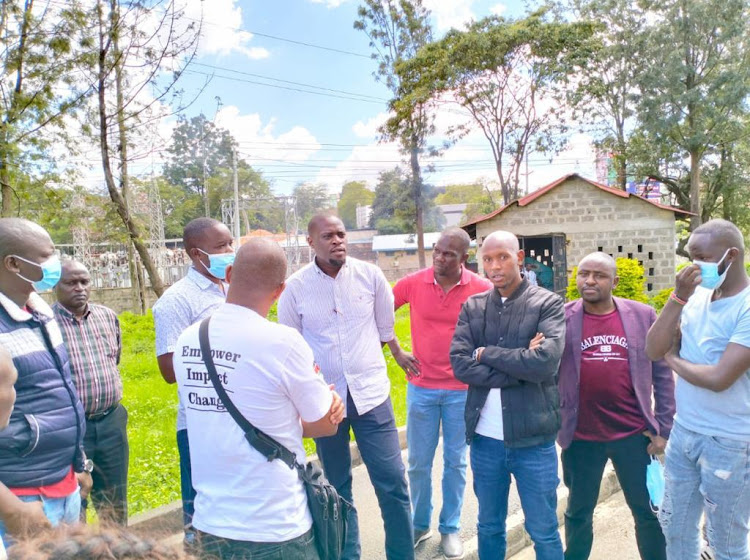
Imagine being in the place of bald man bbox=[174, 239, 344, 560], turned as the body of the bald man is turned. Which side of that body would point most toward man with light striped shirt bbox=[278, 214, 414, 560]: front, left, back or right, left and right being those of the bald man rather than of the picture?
front

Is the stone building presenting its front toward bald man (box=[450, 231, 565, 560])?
yes

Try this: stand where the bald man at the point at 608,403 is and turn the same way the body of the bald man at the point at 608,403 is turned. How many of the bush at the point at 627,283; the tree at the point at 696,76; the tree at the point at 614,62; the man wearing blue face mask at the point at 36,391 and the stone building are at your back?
4

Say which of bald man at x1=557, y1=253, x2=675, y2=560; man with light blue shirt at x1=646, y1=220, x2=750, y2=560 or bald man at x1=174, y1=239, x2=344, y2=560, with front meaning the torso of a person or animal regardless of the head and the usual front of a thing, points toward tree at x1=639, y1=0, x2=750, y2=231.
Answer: bald man at x1=174, y1=239, x2=344, y2=560

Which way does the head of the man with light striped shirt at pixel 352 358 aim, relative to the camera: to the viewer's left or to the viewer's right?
to the viewer's right

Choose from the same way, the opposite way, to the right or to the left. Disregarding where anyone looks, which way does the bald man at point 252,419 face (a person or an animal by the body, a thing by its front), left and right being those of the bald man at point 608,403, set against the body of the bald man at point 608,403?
the opposite way

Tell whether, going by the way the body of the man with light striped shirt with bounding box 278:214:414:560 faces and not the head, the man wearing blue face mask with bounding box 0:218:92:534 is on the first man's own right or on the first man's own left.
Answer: on the first man's own right

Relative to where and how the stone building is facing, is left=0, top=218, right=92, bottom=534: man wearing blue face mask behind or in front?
in front

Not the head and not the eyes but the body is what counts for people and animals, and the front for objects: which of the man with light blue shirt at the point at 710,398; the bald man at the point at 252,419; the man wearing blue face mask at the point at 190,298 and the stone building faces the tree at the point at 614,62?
the bald man

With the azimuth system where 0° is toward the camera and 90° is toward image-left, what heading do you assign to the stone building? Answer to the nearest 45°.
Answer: approximately 0°

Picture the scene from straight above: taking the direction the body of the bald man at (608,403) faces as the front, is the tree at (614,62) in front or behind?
behind

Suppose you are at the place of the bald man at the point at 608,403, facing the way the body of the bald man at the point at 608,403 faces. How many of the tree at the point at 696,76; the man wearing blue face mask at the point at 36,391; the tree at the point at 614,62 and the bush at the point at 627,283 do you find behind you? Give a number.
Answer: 3

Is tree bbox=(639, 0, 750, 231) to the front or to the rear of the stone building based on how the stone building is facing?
to the rear

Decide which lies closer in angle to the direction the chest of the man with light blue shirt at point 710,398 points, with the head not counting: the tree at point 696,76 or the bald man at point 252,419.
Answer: the bald man

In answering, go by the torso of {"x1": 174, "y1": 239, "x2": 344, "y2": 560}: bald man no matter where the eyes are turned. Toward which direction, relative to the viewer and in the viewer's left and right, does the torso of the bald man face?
facing away from the viewer and to the right of the viewer

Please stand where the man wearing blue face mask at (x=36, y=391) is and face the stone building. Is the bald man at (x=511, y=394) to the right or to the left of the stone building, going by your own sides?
right

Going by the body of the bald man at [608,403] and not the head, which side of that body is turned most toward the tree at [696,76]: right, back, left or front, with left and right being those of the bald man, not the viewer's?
back

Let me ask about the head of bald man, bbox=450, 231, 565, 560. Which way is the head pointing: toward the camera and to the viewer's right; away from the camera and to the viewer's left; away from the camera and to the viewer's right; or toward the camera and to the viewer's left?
toward the camera and to the viewer's left

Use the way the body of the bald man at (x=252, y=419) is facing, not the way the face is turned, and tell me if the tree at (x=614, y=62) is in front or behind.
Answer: in front
